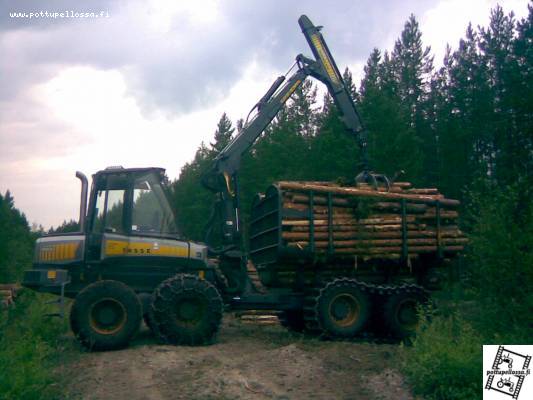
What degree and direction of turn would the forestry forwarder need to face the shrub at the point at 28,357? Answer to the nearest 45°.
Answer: approximately 45° to its left

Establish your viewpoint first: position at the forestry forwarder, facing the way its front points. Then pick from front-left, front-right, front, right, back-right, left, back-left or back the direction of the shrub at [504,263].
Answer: back-left

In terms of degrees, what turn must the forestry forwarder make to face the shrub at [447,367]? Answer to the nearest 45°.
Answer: approximately 135° to its left

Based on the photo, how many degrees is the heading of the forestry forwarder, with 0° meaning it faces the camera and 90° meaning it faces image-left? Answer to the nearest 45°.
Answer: approximately 90°
